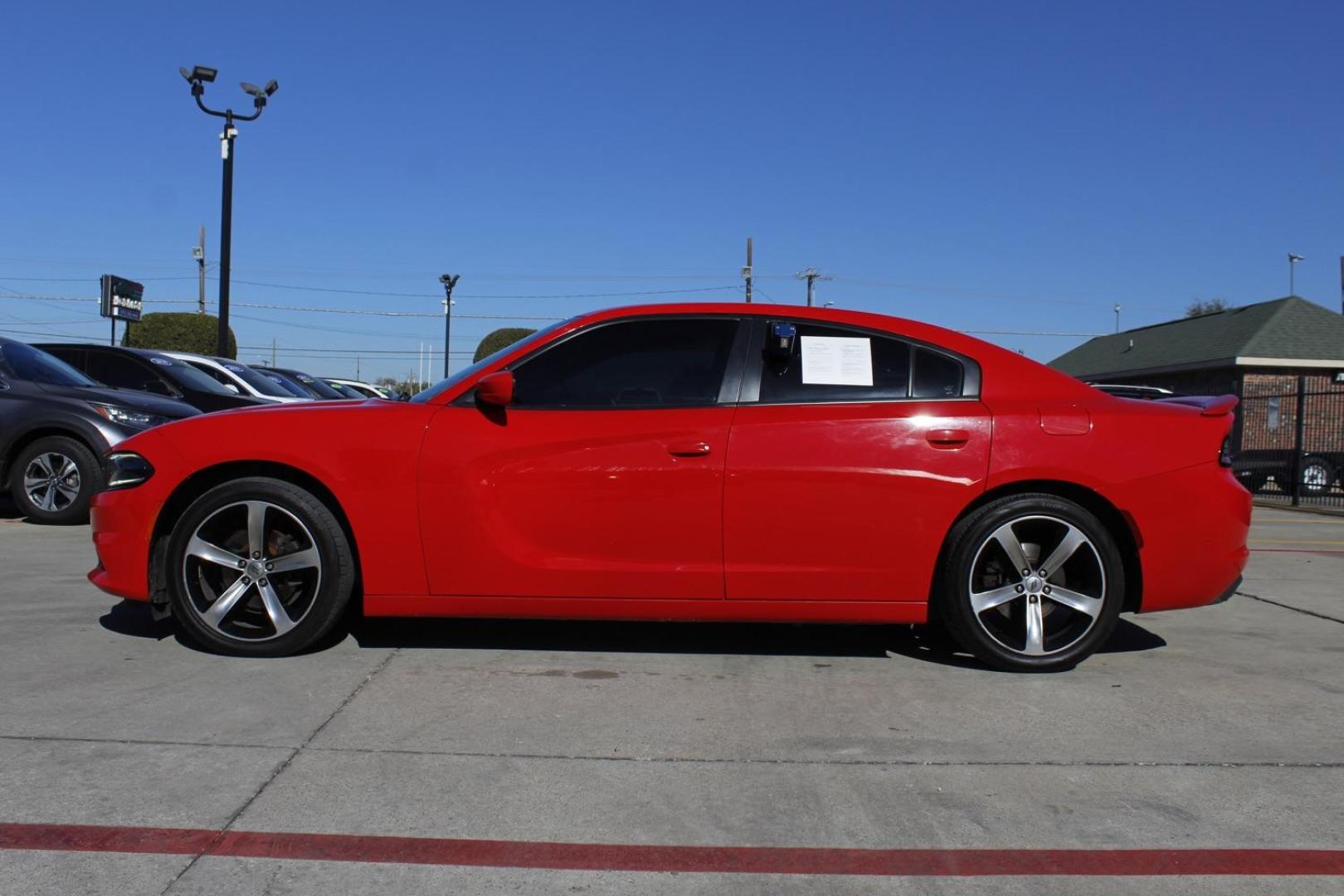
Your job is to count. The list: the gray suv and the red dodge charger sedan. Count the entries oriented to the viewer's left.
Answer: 1

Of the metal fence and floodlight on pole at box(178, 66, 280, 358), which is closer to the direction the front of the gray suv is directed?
the metal fence

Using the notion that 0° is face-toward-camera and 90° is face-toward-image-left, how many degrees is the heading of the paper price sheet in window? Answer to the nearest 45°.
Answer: approximately 0°

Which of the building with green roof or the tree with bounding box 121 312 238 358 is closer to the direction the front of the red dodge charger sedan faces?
the tree

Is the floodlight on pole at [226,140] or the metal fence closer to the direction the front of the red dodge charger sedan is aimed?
the floodlight on pole

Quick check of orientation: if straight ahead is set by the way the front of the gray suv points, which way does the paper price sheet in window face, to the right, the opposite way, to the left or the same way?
to the right

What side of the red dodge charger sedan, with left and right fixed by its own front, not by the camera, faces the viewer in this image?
left

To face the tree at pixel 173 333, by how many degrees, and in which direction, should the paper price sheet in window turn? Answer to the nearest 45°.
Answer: approximately 135° to its right

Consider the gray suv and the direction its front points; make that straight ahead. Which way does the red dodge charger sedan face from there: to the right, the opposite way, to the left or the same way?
the opposite way

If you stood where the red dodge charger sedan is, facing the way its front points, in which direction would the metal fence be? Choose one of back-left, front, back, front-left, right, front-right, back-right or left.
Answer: back-right

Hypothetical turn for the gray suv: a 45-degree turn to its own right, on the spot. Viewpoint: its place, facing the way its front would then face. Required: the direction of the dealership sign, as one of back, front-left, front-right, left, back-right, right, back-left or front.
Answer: back

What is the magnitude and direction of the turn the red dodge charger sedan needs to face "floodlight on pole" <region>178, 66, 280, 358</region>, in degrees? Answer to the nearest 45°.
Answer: approximately 45° to its right
